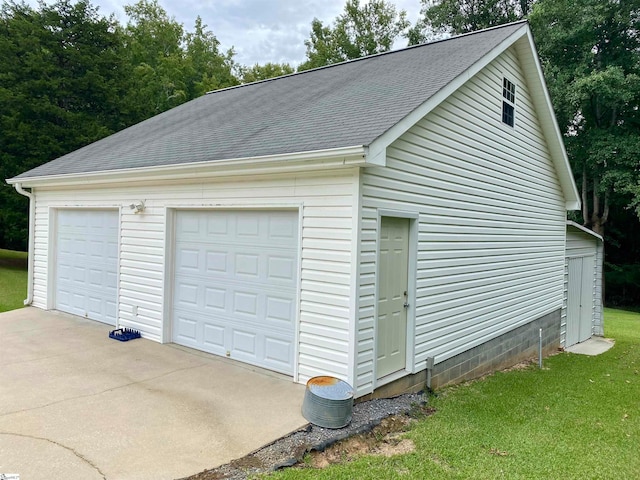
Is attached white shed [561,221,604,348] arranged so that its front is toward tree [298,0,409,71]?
no

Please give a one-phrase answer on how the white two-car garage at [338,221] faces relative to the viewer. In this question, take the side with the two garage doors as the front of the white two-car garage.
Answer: facing the viewer and to the left of the viewer

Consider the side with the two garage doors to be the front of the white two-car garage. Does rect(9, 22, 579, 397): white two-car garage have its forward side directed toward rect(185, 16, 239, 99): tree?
no

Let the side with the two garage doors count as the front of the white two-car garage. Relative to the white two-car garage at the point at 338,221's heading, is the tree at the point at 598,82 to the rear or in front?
to the rear

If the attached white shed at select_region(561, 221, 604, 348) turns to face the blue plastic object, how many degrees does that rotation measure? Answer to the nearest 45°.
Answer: approximately 90° to its right

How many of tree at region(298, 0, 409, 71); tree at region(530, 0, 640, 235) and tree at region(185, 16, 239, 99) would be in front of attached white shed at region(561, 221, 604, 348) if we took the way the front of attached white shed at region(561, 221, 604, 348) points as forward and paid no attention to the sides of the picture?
0

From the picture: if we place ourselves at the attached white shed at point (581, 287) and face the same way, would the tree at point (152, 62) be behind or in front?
behind

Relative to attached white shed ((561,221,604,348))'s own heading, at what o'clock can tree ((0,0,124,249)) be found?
The tree is roughly at 4 o'clock from the attached white shed.

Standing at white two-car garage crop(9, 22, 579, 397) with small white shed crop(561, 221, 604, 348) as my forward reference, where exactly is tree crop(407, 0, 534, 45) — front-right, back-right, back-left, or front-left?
front-left

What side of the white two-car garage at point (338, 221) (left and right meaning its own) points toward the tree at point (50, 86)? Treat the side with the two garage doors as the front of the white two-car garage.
right

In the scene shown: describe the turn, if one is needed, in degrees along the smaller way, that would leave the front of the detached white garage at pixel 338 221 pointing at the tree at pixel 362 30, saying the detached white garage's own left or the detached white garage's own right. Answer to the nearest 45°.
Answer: approximately 135° to the detached white garage's own right

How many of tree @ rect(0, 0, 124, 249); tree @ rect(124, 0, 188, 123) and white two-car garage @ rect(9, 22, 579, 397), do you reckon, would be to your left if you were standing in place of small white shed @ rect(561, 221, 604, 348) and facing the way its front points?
0

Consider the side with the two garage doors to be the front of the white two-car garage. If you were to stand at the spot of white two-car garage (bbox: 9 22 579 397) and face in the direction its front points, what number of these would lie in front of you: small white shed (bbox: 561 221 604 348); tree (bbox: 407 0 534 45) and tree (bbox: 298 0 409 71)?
0
